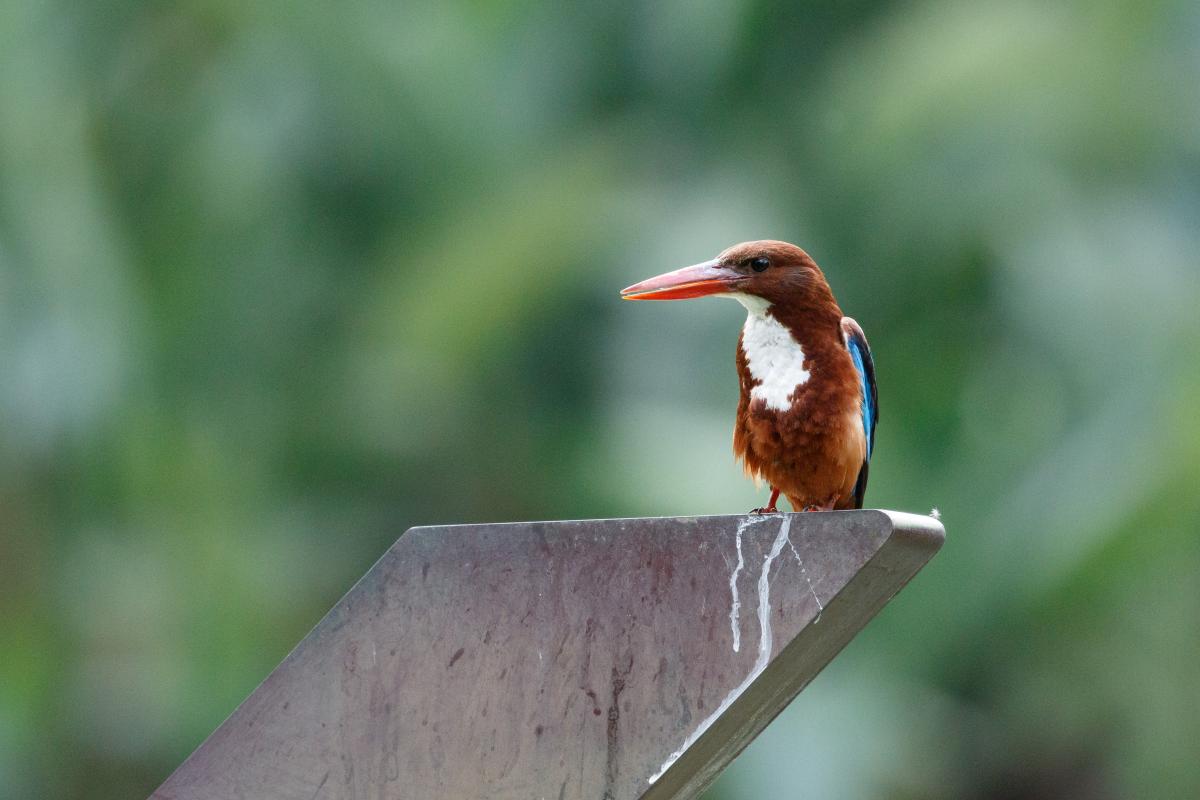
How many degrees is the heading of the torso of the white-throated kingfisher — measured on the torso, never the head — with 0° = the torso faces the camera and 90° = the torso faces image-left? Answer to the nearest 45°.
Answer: approximately 45°

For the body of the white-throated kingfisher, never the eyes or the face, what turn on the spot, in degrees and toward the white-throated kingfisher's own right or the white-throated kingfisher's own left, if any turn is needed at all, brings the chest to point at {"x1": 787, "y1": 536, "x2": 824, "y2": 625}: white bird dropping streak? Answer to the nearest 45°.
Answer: approximately 45° to the white-throated kingfisher's own left
